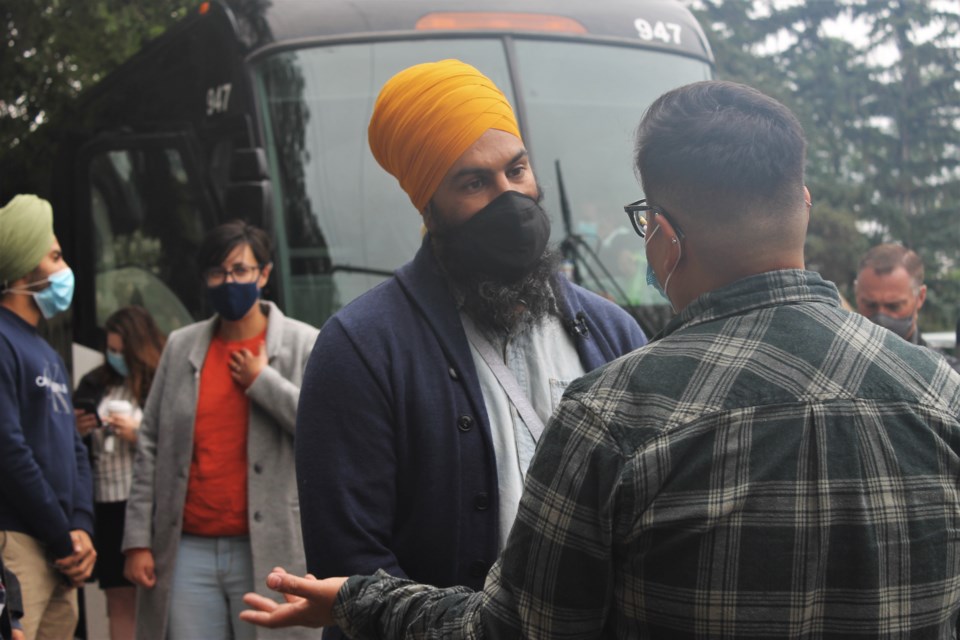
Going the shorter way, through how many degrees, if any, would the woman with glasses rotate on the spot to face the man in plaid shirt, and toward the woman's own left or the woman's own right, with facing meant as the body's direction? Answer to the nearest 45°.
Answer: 0° — they already face them

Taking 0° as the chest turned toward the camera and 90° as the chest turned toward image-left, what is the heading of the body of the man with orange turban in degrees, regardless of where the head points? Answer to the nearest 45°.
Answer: approximately 315°

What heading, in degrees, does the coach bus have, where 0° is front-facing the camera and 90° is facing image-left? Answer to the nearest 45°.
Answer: approximately 315°

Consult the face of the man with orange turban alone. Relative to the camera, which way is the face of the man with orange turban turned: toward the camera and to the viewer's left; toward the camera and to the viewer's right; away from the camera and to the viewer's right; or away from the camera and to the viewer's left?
toward the camera and to the viewer's right

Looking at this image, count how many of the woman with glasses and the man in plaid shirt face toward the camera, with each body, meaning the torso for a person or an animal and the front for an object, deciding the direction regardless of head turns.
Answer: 1

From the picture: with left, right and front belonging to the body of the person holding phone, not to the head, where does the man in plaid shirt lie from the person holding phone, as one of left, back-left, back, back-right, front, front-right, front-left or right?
front-left

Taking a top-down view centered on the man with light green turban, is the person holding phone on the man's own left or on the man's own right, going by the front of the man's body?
on the man's own left

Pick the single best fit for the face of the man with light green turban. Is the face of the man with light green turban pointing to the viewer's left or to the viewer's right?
to the viewer's right

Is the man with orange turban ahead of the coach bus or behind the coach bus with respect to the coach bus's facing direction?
ahead
